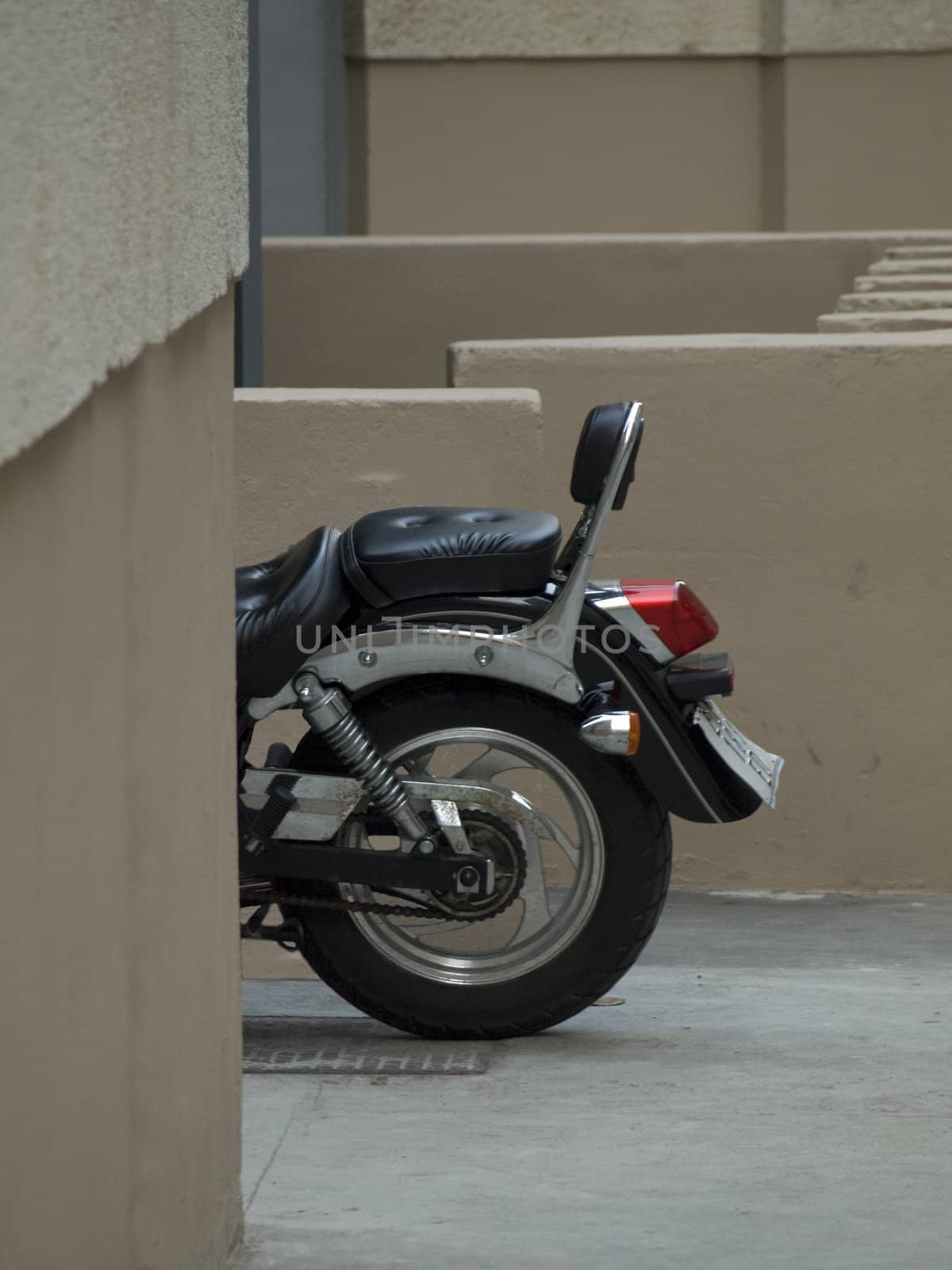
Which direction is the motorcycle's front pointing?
to the viewer's left
